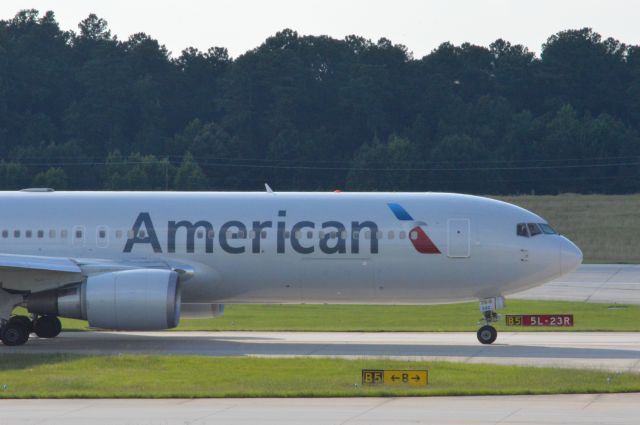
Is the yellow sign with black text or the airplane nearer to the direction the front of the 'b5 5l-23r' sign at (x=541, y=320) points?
the yellow sign with black text

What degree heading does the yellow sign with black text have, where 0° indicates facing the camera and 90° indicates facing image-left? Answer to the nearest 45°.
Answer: approximately 0°

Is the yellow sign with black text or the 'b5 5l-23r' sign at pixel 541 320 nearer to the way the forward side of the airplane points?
the 'b5 5l-23r' sign

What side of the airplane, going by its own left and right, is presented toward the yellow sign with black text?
right

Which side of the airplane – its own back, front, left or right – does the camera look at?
right

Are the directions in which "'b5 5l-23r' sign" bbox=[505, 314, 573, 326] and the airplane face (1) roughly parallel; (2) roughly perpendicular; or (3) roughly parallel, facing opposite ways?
roughly perpendicular

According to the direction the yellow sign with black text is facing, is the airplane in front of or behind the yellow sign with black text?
behind

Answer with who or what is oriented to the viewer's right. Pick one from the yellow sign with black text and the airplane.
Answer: the airplane

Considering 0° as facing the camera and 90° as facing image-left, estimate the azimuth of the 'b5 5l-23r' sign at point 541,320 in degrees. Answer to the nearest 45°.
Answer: approximately 0°
